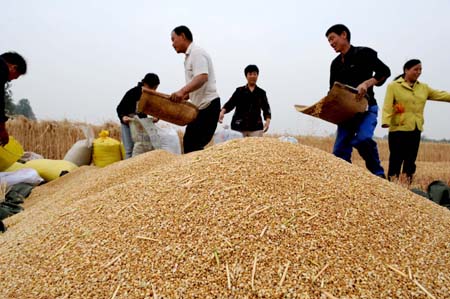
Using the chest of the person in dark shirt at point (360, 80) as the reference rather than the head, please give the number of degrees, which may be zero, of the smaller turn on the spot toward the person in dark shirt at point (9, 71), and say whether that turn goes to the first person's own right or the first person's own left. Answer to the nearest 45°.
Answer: approximately 45° to the first person's own right

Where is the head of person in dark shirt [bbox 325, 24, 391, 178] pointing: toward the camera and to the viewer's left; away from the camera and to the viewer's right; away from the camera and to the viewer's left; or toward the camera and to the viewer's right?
toward the camera and to the viewer's left

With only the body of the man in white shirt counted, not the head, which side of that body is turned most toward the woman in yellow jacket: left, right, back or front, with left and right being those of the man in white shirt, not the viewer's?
back

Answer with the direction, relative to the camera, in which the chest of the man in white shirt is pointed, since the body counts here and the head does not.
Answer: to the viewer's left

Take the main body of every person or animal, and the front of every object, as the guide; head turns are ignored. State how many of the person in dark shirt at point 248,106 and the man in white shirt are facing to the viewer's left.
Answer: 1

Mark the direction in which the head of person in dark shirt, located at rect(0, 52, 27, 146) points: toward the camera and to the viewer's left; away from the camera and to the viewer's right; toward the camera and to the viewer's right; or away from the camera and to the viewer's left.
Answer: toward the camera and to the viewer's right

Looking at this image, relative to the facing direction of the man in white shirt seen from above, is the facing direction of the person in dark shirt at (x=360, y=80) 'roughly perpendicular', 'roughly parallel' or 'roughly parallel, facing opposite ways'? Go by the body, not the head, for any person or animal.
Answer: roughly parallel

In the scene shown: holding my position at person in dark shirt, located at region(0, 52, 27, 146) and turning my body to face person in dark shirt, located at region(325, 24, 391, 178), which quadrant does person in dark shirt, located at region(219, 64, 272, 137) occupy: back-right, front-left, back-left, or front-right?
front-left

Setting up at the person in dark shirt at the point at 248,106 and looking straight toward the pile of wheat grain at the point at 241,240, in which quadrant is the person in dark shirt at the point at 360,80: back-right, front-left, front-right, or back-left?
front-left

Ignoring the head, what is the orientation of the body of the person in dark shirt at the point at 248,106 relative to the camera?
toward the camera

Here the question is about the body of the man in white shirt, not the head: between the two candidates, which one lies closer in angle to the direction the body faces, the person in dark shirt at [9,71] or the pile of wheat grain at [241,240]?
the person in dark shirt

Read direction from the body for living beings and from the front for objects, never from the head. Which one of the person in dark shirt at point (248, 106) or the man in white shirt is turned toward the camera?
the person in dark shirt

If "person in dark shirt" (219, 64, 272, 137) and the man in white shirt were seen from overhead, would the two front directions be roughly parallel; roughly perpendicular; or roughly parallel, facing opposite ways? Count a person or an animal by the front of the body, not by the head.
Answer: roughly perpendicular

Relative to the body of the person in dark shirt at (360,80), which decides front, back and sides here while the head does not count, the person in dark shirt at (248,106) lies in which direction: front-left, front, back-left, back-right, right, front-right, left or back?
right

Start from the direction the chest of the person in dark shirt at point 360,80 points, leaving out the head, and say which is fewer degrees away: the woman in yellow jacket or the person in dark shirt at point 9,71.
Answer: the person in dark shirt

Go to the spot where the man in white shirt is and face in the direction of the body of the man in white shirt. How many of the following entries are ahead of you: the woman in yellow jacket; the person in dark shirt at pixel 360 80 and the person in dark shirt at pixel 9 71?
1

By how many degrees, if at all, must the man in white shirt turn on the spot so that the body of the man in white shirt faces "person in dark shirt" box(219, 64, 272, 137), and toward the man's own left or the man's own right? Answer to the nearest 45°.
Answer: approximately 135° to the man's own right

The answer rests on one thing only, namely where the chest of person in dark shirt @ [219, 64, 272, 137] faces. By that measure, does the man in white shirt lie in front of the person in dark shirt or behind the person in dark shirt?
in front
